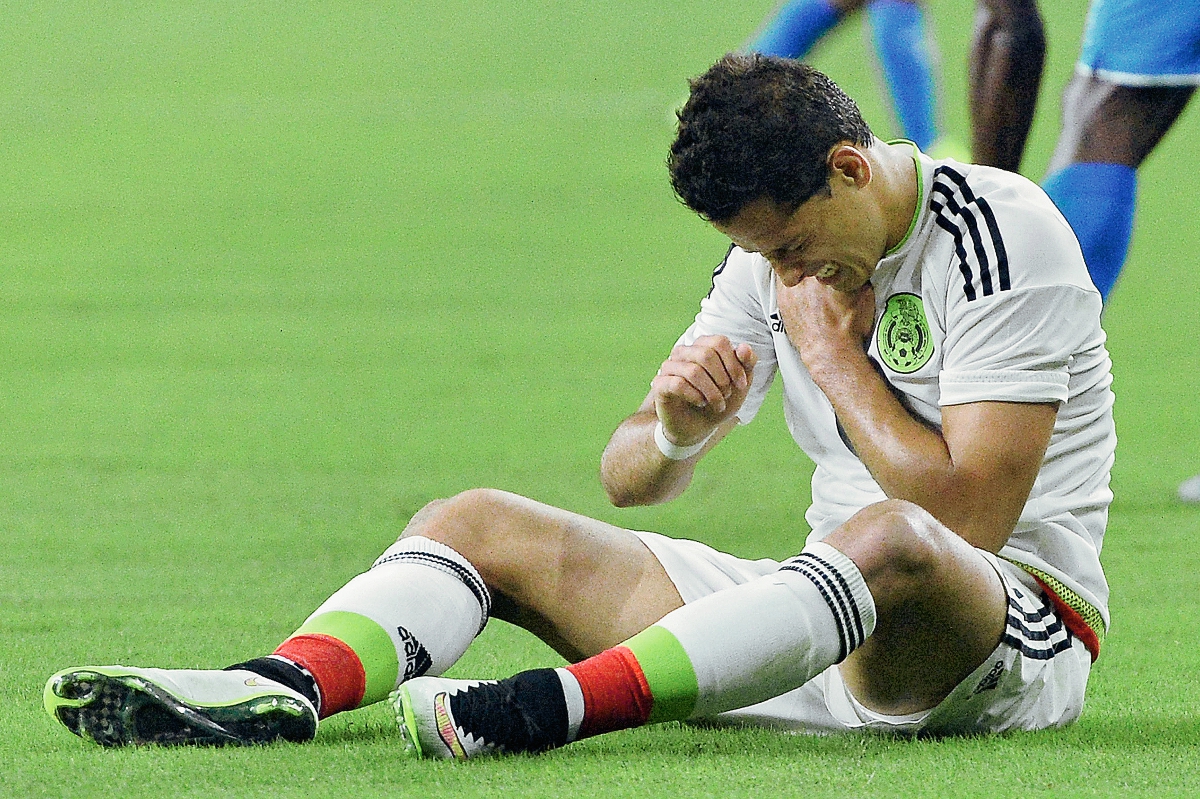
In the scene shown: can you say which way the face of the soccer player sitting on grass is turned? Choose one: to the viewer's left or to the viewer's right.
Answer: to the viewer's left

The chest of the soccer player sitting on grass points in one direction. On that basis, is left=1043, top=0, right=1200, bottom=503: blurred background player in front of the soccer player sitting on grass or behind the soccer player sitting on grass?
behind

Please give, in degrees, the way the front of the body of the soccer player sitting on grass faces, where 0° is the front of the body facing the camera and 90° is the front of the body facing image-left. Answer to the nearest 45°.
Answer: approximately 45°

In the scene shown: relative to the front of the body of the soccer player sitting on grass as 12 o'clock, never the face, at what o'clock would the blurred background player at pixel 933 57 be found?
The blurred background player is roughly at 5 o'clock from the soccer player sitting on grass.
